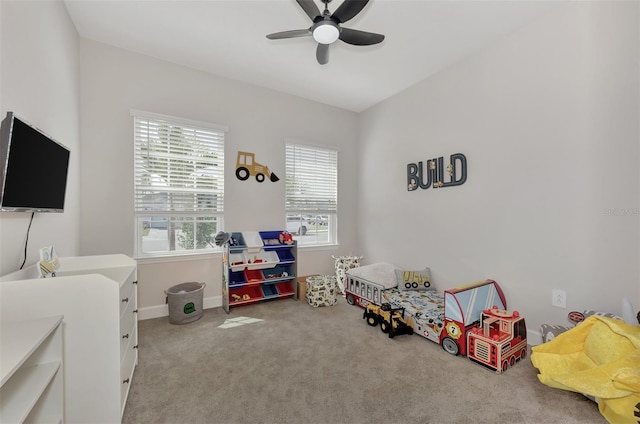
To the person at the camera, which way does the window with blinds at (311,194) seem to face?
facing the viewer and to the right of the viewer

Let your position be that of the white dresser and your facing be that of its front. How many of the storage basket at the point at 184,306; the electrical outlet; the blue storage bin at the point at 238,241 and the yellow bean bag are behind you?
0

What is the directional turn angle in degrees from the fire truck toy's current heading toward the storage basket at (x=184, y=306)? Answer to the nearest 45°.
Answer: approximately 45° to its right

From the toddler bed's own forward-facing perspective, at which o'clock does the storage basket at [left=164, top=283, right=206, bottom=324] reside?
The storage basket is roughly at 4 o'clock from the toddler bed.

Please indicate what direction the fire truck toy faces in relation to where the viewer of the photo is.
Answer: facing the viewer and to the left of the viewer

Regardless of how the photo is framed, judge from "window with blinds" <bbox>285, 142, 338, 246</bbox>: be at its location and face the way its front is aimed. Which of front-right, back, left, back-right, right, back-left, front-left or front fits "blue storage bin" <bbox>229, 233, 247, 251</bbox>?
right

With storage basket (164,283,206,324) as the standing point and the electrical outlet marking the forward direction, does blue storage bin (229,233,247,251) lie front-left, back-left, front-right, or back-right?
front-left

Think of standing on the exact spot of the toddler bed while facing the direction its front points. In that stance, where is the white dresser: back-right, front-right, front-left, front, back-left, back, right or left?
right

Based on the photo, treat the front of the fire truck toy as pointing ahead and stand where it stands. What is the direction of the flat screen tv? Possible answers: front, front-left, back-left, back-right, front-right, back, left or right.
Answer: front

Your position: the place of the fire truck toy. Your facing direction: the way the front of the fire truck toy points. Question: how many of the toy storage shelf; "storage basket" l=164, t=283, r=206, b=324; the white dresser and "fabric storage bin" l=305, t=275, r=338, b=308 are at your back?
0

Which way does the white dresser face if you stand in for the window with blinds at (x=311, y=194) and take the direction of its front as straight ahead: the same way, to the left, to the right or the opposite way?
to the left

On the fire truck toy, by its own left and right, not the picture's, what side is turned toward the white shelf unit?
front

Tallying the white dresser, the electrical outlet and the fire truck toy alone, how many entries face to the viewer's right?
1

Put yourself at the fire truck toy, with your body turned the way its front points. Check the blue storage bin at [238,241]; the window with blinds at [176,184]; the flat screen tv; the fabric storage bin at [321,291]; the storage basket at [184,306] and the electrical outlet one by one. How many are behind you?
1

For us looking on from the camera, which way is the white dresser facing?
facing to the right of the viewer

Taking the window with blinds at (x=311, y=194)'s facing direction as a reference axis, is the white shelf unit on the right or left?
on its right

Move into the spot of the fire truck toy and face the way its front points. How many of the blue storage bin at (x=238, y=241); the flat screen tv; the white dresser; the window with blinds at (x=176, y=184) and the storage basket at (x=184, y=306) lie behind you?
0

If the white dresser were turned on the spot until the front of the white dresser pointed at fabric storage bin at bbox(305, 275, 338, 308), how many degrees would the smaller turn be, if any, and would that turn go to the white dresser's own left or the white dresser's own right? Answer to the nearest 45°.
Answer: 0° — it already faces it

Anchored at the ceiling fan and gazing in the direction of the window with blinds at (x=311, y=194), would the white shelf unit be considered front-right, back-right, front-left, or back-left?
back-left

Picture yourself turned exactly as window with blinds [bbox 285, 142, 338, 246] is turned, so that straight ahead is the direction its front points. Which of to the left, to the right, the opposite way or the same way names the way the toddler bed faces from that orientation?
the same way

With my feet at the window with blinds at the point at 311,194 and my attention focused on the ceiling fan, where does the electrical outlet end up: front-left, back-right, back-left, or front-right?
front-left
